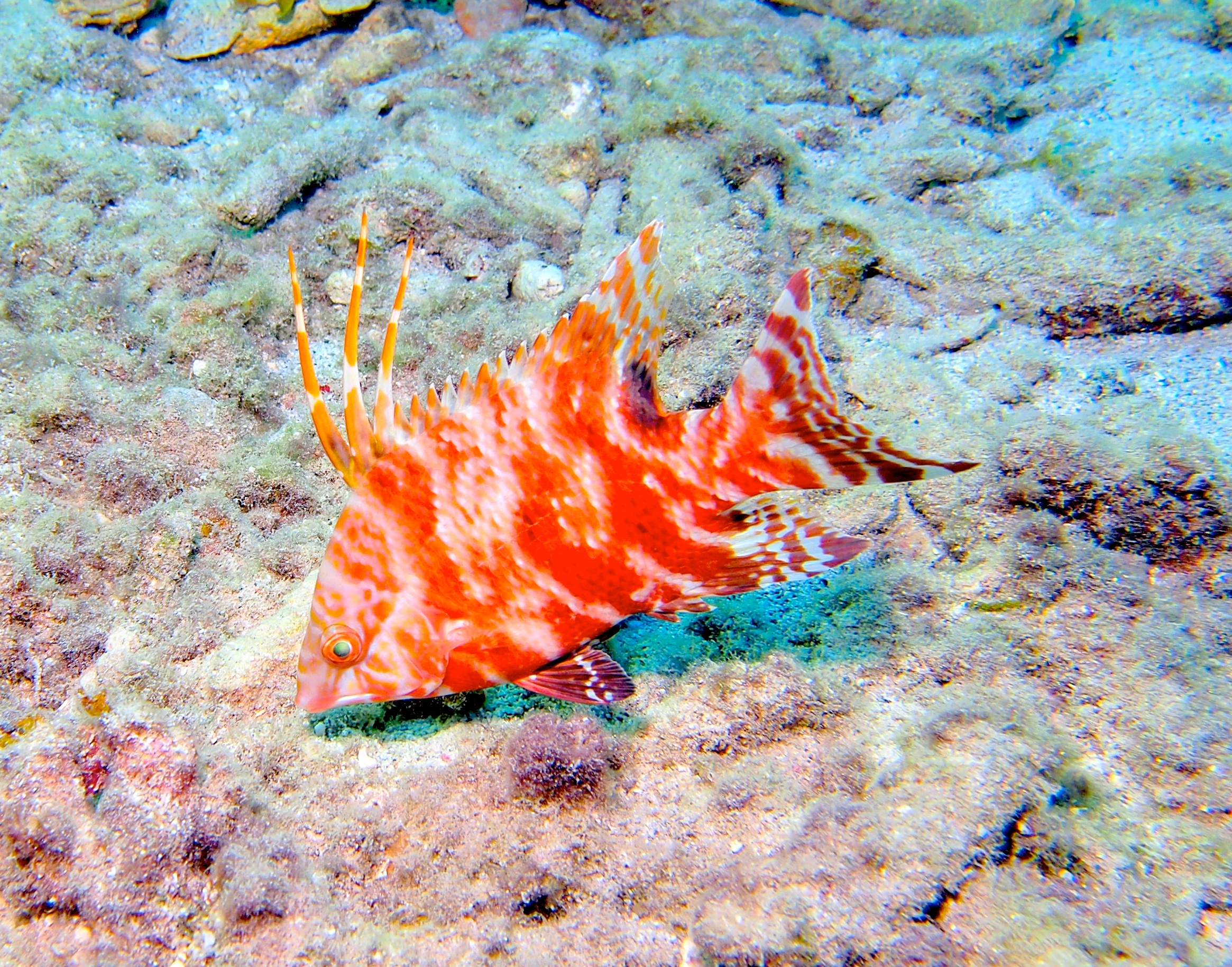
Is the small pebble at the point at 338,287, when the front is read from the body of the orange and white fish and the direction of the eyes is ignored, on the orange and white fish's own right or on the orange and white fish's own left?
on the orange and white fish's own right

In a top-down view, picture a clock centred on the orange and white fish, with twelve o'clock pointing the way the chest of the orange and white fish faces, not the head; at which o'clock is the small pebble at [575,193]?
The small pebble is roughly at 3 o'clock from the orange and white fish.

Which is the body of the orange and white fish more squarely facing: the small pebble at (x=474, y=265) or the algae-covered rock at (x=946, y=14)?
the small pebble

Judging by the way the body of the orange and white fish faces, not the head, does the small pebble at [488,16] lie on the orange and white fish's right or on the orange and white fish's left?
on the orange and white fish's right

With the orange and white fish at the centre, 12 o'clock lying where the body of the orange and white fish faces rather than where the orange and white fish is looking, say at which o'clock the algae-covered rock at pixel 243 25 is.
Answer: The algae-covered rock is roughly at 2 o'clock from the orange and white fish.

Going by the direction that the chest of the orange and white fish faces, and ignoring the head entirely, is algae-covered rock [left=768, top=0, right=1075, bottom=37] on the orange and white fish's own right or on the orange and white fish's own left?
on the orange and white fish's own right

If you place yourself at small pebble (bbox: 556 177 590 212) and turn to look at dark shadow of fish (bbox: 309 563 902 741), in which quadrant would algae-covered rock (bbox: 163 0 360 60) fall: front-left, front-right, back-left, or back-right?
back-right

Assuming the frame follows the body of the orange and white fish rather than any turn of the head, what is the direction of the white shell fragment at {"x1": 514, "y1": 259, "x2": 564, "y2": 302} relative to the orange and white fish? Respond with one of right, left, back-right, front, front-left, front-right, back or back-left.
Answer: right

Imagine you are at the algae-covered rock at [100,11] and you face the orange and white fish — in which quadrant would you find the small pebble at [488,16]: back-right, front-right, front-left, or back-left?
front-left

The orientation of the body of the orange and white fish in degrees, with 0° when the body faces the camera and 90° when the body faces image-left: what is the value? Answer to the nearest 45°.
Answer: approximately 90°

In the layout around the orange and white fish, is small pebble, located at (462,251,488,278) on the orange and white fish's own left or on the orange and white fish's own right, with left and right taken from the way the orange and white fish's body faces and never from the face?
on the orange and white fish's own right
